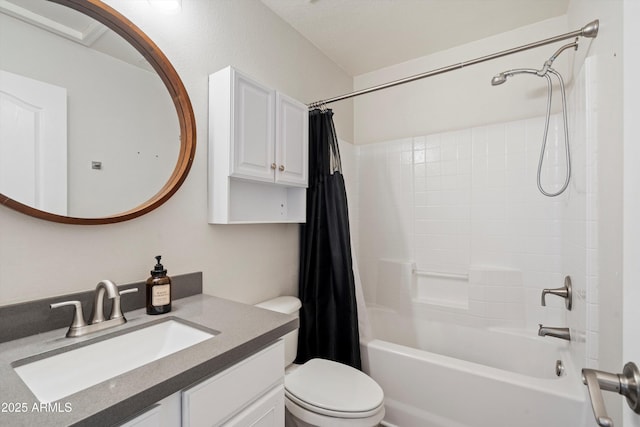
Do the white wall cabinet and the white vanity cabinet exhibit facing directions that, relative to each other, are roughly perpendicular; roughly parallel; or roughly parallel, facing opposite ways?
roughly parallel

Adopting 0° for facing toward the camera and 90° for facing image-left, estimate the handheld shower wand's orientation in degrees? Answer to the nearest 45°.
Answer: approximately 90°

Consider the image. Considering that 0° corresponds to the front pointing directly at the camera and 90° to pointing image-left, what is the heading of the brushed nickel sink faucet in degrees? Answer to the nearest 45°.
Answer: approximately 315°

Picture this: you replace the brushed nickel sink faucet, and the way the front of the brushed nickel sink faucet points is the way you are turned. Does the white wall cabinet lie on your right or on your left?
on your left

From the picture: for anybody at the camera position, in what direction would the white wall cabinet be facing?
facing the viewer and to the right of the viewer

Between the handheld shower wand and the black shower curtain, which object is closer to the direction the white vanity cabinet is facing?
the handheld shower wand

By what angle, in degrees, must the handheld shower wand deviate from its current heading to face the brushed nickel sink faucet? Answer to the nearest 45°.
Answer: approximately 45° to its left

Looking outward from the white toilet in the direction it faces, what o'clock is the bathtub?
The bathtub is roughly at 10 o'clock from the white toilet.

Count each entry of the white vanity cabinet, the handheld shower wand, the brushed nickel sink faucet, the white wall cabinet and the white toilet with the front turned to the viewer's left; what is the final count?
1

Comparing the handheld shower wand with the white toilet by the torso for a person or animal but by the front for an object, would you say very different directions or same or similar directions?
very different directions
